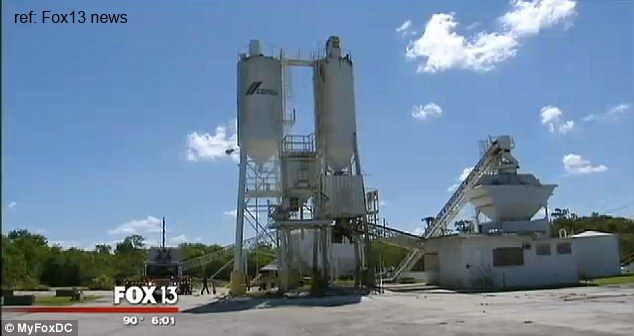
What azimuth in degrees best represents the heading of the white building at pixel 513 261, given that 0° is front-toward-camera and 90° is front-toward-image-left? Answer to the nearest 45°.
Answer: approximately 0°
